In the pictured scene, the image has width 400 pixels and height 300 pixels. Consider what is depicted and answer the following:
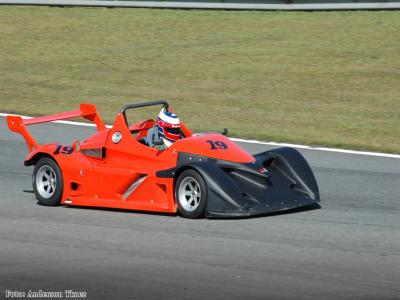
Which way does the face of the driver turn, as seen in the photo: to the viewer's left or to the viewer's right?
to the viewer's right

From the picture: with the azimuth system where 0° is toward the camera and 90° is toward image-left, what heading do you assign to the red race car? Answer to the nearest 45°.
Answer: approximately 315°

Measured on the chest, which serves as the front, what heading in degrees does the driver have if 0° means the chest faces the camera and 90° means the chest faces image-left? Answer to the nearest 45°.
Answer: approximately 315°
